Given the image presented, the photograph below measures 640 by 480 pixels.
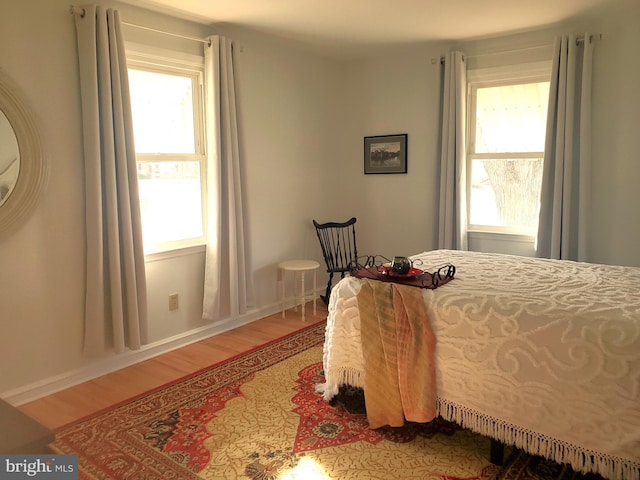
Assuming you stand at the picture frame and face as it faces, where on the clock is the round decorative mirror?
The round decorative mirror is roughly at 12 o'clock from the picture frame.

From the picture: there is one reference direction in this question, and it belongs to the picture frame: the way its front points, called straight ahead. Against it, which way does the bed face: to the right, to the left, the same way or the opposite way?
to the right

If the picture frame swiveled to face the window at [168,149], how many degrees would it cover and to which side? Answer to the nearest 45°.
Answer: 0° — it already faces it

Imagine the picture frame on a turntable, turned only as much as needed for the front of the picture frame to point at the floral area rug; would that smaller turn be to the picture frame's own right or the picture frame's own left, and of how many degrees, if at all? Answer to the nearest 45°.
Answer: approximately 45° to the picture frame's own left

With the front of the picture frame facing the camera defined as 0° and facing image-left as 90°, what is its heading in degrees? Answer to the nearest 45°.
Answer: approximately 45°

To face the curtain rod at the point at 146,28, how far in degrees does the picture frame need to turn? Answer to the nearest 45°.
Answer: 0° — it already faces it

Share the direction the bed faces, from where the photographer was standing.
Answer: facing away from the viewer and to the left of the viewer
